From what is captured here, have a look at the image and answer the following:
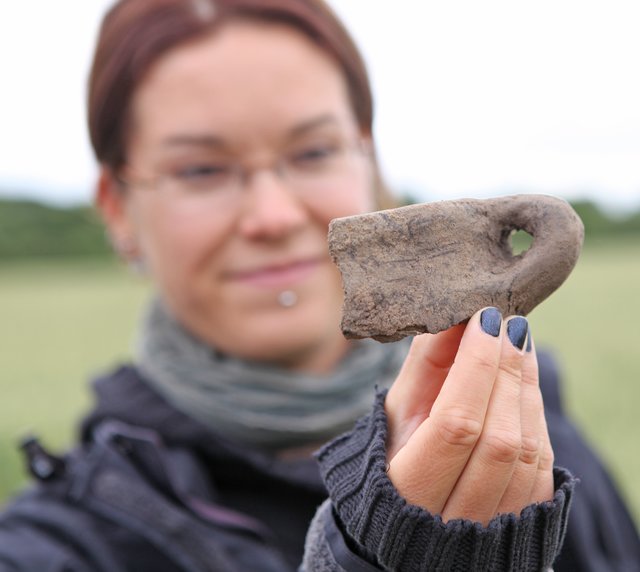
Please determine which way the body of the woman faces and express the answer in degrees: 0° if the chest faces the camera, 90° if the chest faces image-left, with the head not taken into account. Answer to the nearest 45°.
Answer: approximately 0°
